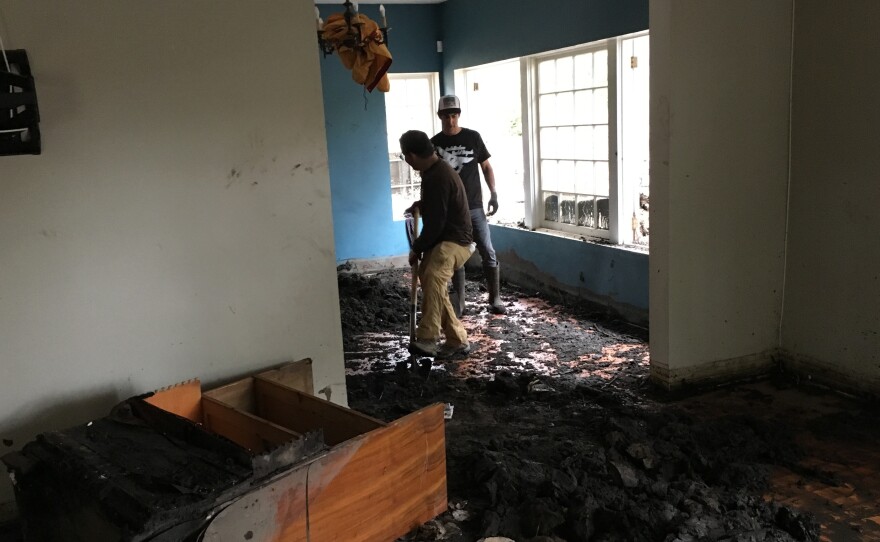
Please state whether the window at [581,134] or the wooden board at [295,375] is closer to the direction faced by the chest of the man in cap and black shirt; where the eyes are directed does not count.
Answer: the wooden board

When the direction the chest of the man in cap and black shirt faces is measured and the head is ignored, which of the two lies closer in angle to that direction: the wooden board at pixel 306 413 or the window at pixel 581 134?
the wooden board

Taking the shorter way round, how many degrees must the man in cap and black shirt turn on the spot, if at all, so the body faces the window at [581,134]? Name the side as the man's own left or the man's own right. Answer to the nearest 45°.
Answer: approximately 90° to the man's own left

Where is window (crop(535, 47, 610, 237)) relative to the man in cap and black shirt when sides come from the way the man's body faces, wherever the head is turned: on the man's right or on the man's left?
on the man's left

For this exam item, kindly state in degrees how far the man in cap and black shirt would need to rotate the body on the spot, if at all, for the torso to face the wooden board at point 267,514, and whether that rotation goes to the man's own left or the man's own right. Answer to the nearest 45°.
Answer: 0° — they already face it

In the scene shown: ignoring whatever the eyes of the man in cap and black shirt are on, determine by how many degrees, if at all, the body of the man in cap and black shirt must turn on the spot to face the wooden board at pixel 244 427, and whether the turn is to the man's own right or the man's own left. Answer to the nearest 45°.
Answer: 0° — they already face it

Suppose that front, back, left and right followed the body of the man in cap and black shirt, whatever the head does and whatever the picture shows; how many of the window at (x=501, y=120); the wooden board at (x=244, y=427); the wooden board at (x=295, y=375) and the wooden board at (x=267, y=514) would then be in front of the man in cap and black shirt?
3

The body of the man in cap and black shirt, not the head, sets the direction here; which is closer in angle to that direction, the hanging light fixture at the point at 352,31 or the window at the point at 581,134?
the hanging light fixture

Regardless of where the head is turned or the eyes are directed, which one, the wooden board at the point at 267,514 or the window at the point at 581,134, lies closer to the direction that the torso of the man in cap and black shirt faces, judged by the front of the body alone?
the wooden board

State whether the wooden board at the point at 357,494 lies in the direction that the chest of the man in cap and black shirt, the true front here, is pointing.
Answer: yes

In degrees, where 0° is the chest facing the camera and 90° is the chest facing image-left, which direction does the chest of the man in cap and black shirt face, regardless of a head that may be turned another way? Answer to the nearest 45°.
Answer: approximately 0°

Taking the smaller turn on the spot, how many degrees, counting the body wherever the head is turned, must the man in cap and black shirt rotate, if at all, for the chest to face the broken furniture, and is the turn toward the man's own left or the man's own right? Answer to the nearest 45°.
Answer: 0° — they already face it
